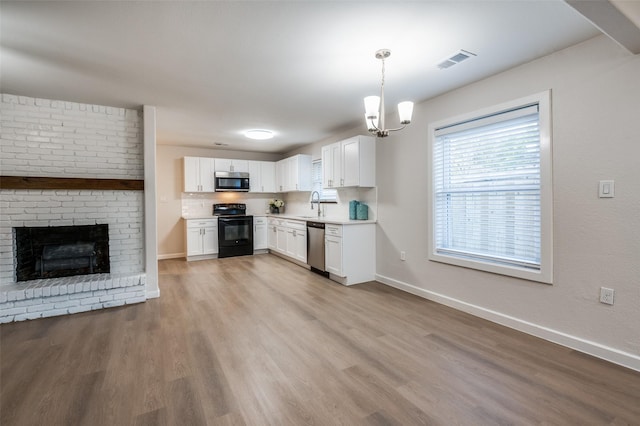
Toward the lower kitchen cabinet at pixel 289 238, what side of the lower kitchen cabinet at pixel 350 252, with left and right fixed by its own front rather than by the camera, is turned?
right

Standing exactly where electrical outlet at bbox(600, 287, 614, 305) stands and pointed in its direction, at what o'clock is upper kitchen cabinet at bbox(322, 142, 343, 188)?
The upper kitchen cabinet is roughly at 2 o'clock from the electrical outlet.

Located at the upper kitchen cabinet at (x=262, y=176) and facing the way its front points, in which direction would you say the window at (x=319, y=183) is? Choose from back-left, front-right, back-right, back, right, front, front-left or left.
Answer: front-left

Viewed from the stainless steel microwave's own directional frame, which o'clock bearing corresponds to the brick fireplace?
The brick fireplace is roughly at 1 o'clock from the stainless steel microwave.

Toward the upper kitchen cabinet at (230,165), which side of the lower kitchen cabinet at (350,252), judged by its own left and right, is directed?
right

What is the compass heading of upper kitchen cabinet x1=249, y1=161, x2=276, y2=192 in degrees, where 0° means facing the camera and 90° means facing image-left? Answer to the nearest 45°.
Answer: approximately 0°

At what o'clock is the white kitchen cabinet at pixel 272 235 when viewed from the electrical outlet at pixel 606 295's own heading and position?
The white kitchen cabinet is roughly at 2 o'clock from the electrical outlet.

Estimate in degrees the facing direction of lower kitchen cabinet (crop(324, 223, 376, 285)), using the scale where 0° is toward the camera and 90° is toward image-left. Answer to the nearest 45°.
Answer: approximately 45°

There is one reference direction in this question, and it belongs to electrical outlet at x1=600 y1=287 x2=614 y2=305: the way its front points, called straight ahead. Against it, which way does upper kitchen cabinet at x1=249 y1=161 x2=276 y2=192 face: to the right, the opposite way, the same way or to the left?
to the left

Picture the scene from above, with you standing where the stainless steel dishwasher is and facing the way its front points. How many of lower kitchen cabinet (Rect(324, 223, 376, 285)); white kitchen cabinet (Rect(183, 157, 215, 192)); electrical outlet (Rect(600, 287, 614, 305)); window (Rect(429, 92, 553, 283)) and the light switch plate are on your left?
4

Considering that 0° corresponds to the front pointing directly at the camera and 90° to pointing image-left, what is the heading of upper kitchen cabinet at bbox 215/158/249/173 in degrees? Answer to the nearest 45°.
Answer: approximately 0°

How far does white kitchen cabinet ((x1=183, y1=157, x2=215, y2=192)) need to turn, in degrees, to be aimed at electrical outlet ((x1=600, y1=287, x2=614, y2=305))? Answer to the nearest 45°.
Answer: approximately 45° to its left

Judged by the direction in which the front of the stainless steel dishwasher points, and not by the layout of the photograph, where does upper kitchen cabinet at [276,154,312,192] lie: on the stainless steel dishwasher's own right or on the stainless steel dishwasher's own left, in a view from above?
on the stainless steel dishwasher's own right

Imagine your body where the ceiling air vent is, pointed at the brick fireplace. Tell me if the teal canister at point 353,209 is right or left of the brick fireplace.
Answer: right
